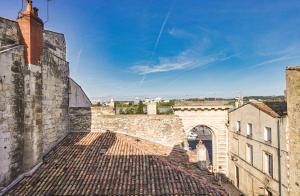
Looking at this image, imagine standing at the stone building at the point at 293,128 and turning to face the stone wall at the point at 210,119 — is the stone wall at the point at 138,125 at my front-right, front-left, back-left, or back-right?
front-left

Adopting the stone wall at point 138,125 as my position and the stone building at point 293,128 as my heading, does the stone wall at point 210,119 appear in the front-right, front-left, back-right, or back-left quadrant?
front-left

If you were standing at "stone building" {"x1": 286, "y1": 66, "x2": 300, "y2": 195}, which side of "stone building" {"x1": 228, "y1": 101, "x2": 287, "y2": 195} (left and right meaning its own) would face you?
left

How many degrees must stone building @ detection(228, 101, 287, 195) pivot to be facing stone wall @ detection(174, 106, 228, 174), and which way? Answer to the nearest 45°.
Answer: approximately 90° to its right

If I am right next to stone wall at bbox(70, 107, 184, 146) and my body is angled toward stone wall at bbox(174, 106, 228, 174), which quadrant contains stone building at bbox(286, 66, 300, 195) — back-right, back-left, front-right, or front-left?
front-right

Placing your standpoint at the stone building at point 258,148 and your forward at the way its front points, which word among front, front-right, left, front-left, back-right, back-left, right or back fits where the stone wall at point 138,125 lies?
front
